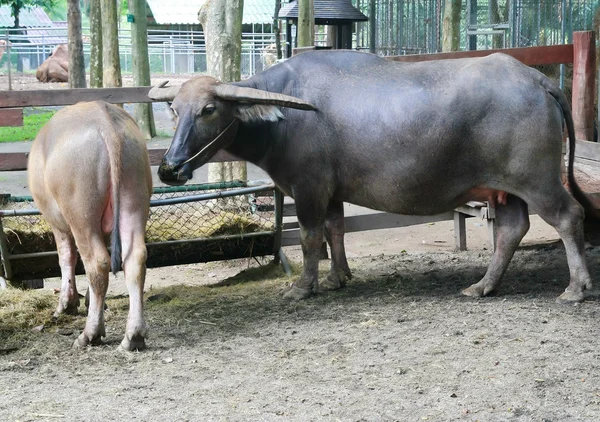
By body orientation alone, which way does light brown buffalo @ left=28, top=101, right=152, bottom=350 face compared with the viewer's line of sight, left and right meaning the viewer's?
facing away from the viewer and to the left of the viewer

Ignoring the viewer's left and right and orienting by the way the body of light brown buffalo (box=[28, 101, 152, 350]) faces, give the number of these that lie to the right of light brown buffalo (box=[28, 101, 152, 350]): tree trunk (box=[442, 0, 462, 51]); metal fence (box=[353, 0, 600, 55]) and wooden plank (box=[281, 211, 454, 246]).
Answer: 3

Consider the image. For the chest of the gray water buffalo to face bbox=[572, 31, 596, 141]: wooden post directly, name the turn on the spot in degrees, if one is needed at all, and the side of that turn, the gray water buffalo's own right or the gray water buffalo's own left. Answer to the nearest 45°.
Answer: approximately 135° to the gray water buffalo's own right

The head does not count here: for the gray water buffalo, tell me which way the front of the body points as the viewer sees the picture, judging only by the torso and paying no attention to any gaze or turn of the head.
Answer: to the viewer's left

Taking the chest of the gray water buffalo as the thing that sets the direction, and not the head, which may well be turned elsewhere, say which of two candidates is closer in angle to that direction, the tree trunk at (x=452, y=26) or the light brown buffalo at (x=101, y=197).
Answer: the light brown buffalo

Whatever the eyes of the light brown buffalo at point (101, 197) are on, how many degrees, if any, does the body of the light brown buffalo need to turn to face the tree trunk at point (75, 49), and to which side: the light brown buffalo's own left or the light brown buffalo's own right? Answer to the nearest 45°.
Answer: approximately 45° to the light brown buffalo's own right
